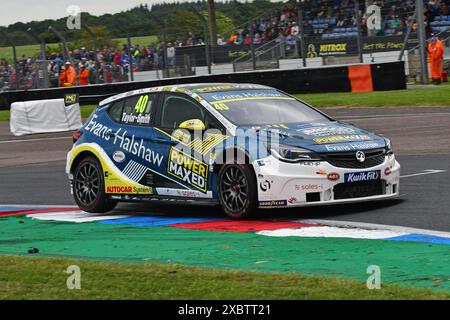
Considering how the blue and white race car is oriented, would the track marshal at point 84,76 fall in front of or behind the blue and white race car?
behind

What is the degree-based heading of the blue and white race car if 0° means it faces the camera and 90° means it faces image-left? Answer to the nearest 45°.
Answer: approximately 315°

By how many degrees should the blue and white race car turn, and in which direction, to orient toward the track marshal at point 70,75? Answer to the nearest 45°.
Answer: approximately 135° to its left

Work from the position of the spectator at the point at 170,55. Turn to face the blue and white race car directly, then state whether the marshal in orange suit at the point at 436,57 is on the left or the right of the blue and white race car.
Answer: left

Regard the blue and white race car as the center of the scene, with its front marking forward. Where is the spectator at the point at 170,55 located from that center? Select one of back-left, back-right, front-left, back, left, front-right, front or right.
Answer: back-left
